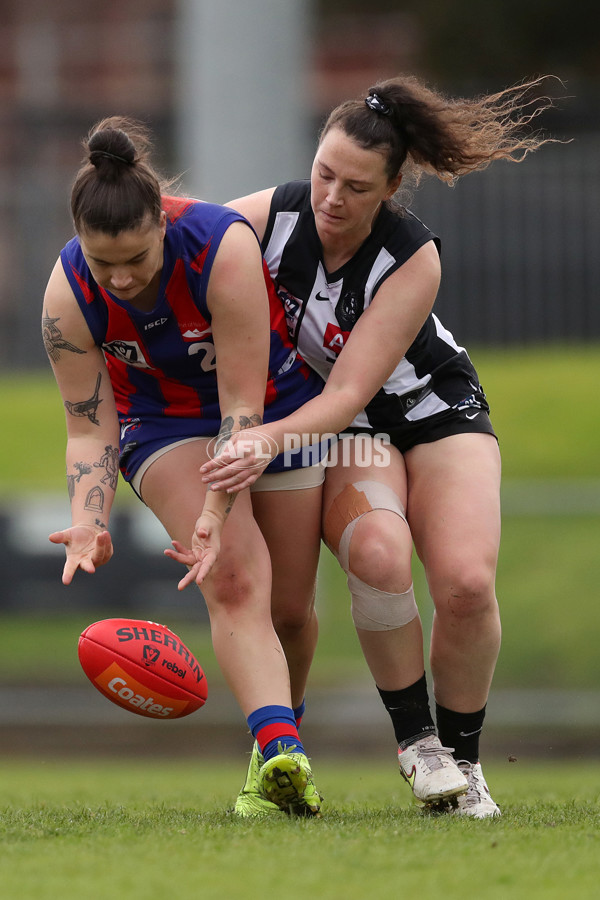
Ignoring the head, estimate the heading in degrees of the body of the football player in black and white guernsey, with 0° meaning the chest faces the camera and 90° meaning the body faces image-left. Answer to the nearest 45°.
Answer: approximately 45°

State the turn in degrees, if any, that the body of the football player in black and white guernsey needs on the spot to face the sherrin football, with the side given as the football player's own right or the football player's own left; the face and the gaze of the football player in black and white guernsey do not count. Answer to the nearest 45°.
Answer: approximately 45° to the football player's own right
